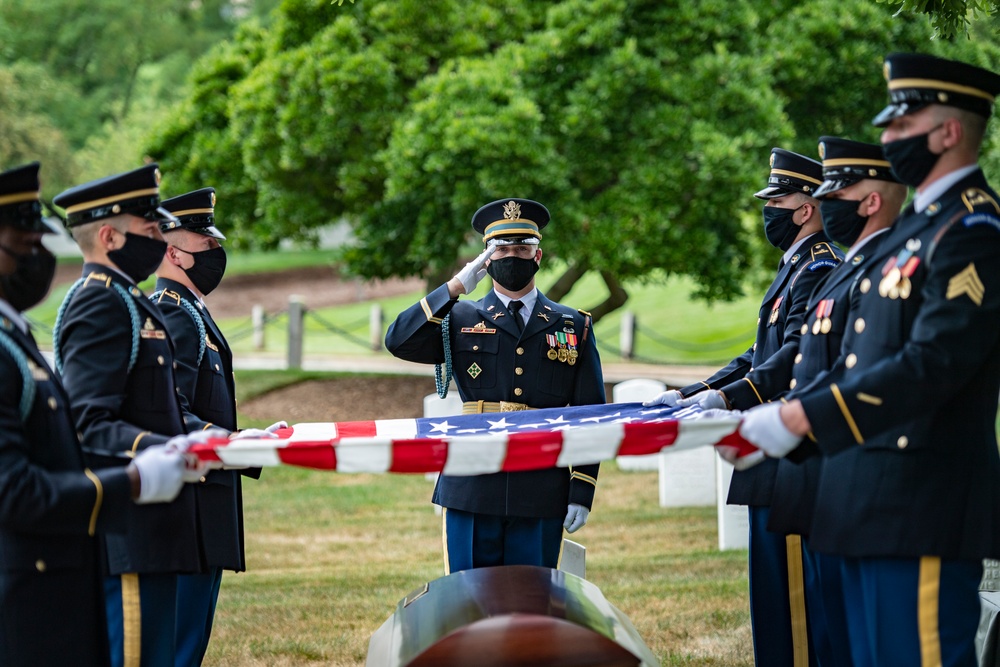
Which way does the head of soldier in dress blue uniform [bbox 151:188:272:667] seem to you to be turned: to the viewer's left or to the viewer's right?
to the viewer's right

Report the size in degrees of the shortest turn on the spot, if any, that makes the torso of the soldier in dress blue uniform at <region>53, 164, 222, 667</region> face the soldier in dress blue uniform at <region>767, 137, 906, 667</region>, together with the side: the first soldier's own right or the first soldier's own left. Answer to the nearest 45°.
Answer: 0° — they already face them

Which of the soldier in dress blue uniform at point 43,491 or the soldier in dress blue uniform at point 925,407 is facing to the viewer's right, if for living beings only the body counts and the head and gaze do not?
the soldier in dress blue uniform at point 43,491

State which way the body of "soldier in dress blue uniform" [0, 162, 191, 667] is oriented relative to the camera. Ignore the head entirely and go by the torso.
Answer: to the viewer's right

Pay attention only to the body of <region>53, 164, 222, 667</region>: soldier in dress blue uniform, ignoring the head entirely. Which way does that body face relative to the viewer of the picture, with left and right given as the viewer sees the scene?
facing to the right of the viewer

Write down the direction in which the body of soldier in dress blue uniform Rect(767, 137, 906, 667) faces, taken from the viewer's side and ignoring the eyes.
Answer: to the viewer's left

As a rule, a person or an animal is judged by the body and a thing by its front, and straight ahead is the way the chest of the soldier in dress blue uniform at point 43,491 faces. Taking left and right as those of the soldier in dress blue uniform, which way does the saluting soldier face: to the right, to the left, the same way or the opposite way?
to the right

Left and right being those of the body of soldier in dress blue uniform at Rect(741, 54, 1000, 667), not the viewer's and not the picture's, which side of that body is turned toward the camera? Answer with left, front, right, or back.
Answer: left

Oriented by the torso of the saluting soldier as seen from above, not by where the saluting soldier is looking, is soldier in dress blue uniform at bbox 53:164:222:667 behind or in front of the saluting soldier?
in front

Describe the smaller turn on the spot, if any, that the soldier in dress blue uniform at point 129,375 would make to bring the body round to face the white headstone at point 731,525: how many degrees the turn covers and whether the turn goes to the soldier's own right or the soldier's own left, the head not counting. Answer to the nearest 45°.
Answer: approximately 45° to the soldier's own left

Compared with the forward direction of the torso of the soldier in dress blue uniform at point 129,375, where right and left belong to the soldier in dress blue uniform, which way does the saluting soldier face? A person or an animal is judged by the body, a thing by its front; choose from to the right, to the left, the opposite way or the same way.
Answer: to the right

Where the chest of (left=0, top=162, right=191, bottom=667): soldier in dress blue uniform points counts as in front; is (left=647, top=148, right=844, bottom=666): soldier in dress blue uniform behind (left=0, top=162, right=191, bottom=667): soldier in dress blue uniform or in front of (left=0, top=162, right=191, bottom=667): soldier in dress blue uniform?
in front
